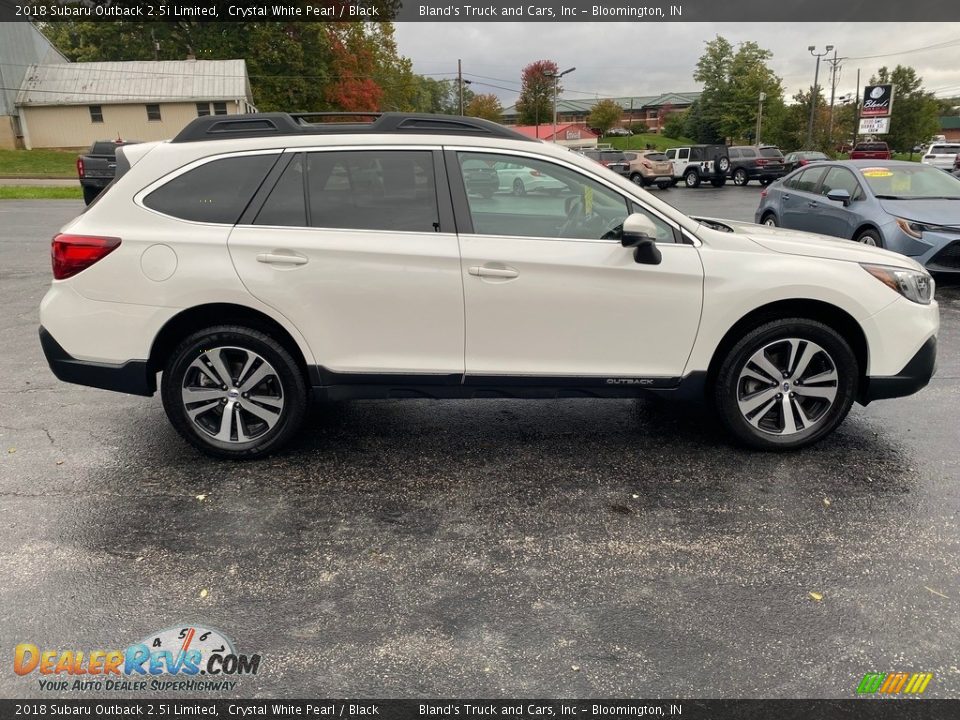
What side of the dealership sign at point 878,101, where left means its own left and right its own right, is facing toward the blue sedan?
front

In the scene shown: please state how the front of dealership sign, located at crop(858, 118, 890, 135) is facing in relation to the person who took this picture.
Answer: facing the viewer

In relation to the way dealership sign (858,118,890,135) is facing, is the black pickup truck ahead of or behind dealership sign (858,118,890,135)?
ahead

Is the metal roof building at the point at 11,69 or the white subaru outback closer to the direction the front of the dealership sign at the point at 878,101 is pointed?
the white subaru outback

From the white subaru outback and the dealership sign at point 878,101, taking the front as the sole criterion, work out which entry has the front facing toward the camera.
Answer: the dealership sign

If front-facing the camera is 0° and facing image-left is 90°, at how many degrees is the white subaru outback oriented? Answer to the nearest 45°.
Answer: approximately 270°

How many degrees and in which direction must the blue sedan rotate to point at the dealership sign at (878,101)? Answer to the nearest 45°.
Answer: approximately 135° to its left

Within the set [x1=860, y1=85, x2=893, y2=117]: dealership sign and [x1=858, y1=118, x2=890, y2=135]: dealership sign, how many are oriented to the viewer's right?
0

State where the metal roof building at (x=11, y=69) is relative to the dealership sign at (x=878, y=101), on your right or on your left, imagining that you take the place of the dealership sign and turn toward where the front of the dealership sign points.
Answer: on your right

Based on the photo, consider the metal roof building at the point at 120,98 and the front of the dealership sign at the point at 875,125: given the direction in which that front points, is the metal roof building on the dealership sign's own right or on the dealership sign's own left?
on the dealership sign's own right

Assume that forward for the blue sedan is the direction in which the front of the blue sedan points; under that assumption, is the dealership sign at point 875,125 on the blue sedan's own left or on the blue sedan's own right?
on the blue sedan's own left

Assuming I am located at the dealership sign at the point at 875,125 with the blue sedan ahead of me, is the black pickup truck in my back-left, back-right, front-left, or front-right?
front-right

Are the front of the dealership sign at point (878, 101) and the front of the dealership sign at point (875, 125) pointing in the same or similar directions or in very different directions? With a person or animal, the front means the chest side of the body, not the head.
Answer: same or similar directions

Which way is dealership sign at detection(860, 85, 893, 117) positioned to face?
toward the camera

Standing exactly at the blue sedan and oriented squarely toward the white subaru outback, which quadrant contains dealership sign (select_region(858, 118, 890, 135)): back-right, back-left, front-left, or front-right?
back-right

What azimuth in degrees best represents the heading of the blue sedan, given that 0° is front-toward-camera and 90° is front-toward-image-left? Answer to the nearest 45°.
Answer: approximately 315°

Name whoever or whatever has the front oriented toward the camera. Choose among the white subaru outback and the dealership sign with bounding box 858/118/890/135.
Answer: the dealership sign

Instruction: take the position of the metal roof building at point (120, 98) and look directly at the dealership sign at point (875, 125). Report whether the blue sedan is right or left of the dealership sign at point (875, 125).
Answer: right
